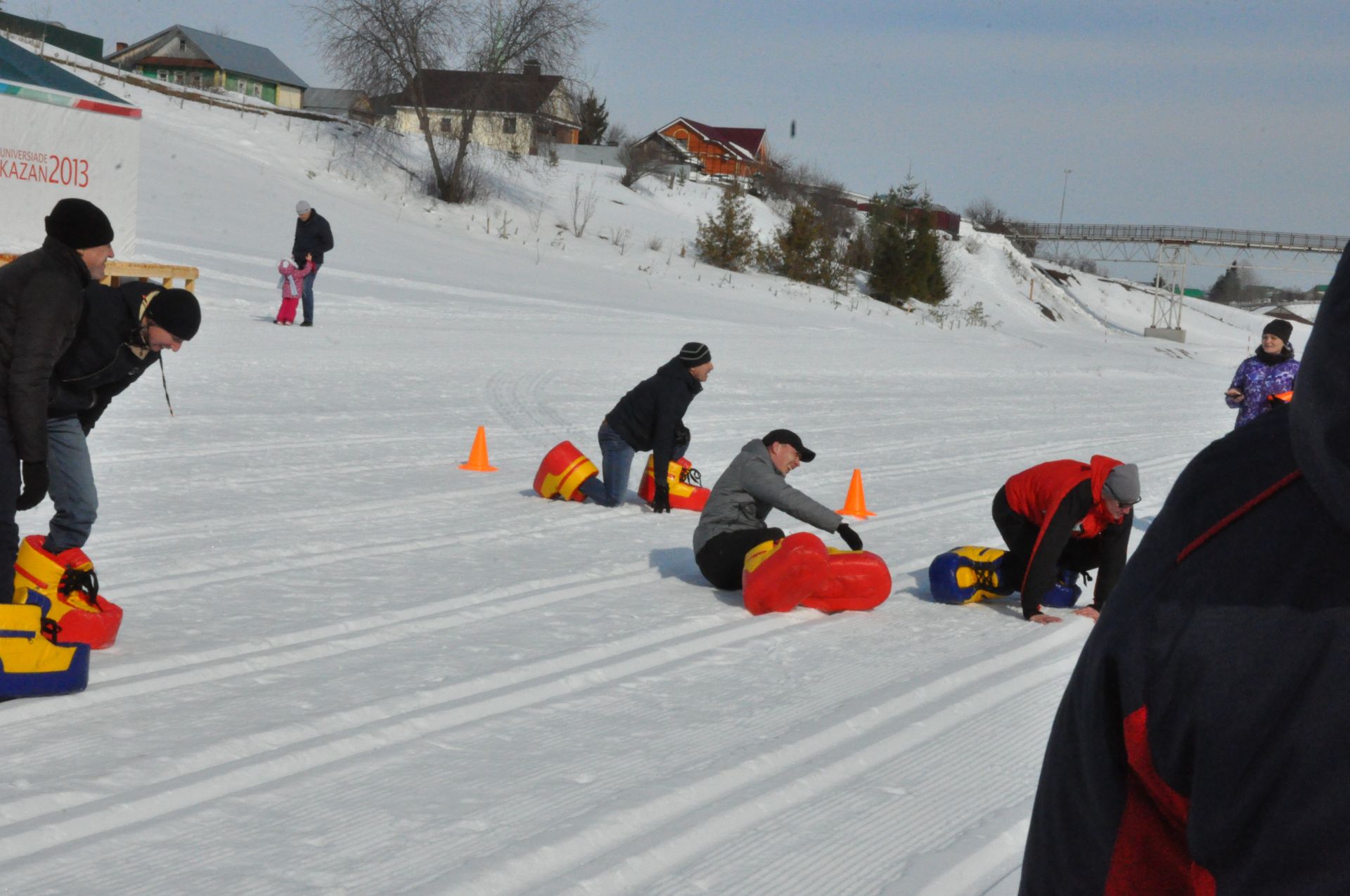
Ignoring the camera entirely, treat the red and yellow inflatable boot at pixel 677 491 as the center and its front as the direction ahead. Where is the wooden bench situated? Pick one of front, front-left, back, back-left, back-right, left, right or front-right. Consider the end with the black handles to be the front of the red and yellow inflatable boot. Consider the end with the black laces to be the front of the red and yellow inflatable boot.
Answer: back-left

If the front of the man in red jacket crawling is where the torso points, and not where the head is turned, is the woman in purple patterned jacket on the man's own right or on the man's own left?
on the man's own left

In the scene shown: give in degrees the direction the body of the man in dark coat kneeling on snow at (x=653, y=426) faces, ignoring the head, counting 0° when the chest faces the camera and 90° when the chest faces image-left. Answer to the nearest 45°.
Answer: approximately 270°

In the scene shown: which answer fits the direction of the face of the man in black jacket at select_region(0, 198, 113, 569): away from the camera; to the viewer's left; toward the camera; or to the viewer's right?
to the viewer's right

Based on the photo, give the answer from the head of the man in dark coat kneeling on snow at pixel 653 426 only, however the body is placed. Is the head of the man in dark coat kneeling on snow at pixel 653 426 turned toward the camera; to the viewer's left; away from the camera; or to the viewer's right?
to the viewer's right

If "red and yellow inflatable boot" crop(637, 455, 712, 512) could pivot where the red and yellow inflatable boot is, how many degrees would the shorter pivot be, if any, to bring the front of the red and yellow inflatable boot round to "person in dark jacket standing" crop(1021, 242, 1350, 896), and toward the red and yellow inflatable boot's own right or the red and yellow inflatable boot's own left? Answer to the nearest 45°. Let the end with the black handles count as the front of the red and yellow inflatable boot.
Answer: approximately 90° to the red and yellow inflatable boot's own right

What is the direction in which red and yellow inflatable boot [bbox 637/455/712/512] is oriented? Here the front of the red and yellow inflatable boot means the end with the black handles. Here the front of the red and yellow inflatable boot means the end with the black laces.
to the viewer's right

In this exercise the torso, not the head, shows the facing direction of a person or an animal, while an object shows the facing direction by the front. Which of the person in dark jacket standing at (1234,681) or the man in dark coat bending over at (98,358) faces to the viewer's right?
the man in dark coat bending over

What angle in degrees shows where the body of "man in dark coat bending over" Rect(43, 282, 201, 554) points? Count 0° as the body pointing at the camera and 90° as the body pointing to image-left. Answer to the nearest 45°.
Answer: approximately 270°

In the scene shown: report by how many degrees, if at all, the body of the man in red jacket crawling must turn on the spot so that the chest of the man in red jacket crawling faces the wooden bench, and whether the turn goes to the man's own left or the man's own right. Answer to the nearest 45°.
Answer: approximately 180°

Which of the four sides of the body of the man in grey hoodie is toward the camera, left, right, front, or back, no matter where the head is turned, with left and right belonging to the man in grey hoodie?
right

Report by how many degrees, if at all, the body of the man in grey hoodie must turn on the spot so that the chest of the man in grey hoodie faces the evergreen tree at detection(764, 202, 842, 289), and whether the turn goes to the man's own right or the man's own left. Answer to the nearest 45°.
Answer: approximately 90° to the man's own left

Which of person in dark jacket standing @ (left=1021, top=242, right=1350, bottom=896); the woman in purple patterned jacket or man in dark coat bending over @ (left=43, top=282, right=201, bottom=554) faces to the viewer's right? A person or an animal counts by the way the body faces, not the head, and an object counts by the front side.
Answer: the man in dark coat bending over
